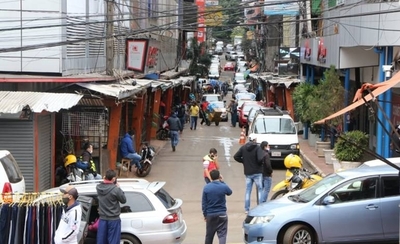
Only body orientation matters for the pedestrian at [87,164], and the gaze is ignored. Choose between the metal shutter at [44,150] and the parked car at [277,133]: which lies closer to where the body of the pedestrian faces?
the parked car

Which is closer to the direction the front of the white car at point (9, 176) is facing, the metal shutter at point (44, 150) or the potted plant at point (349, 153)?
the metal shutter

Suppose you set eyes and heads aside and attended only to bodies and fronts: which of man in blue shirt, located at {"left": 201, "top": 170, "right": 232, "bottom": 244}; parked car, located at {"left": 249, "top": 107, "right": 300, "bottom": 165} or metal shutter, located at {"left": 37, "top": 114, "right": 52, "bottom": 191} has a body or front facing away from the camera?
the man in blue shirt

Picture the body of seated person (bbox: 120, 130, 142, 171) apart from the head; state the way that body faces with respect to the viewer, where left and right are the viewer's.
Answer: facing to the right of the viewer

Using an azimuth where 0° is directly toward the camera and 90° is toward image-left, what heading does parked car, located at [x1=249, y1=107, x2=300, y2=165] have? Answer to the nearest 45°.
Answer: approximately 0°

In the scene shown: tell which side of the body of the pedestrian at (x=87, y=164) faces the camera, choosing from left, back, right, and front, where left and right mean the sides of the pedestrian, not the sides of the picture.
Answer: right
